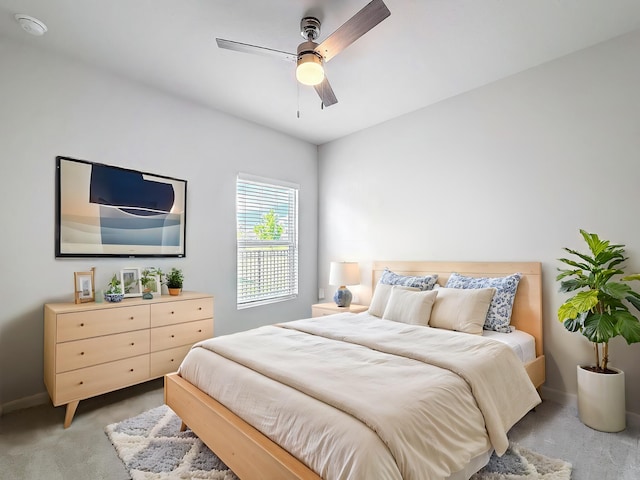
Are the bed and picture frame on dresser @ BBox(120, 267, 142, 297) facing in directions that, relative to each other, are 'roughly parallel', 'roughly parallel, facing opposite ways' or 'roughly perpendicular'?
roughly perpendicular

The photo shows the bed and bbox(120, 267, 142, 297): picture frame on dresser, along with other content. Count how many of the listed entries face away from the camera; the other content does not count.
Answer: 0

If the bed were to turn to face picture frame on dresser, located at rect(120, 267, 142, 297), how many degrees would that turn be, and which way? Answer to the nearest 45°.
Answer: approximately 90° to its right

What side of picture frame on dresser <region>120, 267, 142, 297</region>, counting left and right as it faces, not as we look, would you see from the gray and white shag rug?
front

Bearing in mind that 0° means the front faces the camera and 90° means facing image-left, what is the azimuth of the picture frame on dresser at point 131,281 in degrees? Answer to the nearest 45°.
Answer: approximately 0°

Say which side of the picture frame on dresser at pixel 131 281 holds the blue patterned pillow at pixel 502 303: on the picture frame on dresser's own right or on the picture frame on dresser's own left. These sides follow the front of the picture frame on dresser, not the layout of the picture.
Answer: on the picture frame on dresser's own left

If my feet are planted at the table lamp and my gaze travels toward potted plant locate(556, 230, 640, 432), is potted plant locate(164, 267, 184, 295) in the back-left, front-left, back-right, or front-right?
back-right

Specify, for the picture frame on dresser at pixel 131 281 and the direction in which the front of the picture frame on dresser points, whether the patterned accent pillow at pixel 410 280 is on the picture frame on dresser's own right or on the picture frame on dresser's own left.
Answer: on the picture frame on dresser's own left

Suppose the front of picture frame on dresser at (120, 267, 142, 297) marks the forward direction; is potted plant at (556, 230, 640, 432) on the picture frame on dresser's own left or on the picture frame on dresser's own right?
on the picture frame on dresser's own left

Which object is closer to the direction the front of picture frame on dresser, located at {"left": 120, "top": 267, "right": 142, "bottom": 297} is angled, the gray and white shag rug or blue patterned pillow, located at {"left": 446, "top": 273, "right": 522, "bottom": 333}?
the gray and white shag rug

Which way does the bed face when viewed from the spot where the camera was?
facing the viewer and to the left of the viewer

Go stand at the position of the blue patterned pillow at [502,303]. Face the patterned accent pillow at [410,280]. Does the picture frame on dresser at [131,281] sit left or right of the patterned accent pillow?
left
